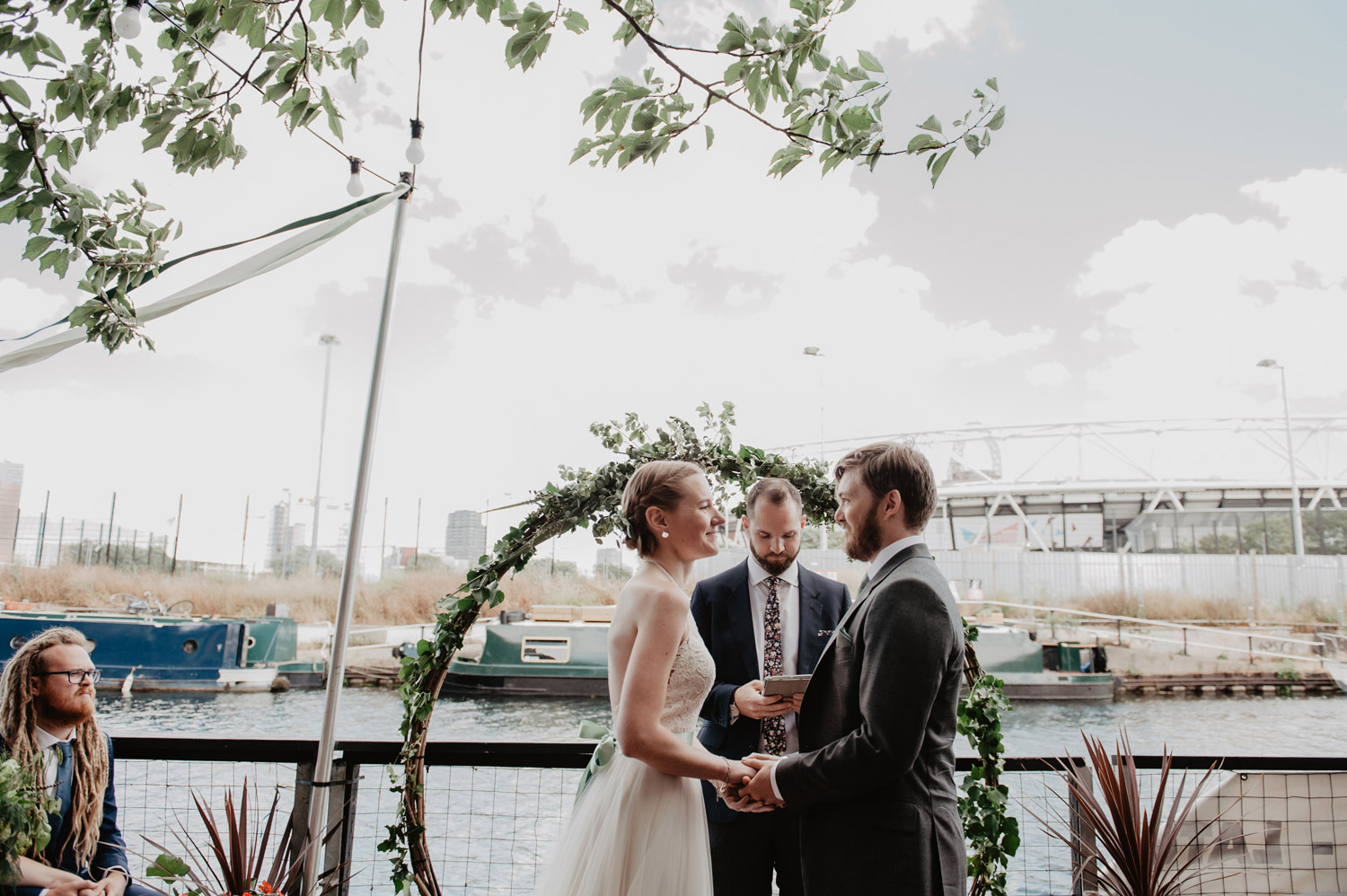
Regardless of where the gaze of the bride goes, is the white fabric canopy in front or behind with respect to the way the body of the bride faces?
behind

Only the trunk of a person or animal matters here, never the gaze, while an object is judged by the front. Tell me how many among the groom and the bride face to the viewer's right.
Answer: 1

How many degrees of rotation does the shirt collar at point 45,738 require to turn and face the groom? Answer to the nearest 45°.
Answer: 0° — it already faces them

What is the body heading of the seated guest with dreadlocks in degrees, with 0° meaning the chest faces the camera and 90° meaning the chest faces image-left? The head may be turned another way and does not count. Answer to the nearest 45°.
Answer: approximately 315°

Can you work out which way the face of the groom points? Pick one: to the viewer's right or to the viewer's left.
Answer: to the viewer's left

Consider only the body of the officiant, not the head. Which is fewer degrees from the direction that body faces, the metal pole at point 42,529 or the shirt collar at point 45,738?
the shirt collar

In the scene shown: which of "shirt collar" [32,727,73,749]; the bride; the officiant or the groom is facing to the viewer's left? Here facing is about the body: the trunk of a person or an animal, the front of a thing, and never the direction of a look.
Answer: the groom

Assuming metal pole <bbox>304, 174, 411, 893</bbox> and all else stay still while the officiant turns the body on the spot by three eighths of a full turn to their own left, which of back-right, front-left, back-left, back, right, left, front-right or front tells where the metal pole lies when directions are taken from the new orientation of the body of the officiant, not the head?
back-left

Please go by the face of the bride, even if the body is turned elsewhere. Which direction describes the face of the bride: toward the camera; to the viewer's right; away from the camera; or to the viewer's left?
to the viewer's right

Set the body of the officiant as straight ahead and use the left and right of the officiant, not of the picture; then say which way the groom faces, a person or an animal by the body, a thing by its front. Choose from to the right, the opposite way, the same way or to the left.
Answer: to the right

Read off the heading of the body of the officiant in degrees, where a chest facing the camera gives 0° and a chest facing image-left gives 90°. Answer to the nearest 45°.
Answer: approximately 0°
